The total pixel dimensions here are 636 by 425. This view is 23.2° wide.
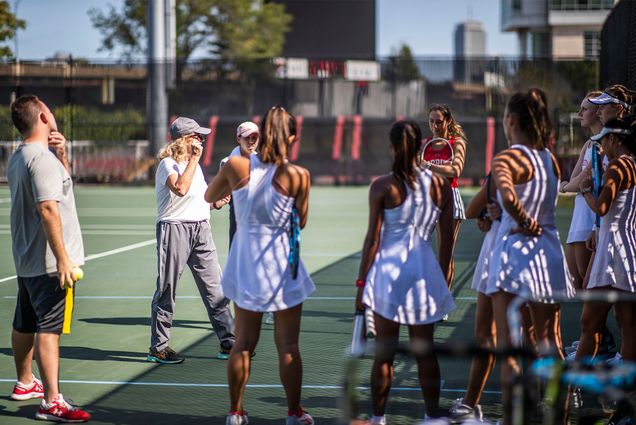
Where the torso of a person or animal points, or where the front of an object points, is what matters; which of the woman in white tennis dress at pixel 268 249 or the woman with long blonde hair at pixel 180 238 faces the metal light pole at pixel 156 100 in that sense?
the woman in white tennis dress

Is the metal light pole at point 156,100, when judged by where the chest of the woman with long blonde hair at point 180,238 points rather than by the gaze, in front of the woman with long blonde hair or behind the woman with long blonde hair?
behind

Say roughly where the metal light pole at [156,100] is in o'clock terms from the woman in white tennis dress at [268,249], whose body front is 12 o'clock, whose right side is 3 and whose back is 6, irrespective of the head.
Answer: The metal light pole is roughly at 12 o'clock from the woman in white tennis dress.

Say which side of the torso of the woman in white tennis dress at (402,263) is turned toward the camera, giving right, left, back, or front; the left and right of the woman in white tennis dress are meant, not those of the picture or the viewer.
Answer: back

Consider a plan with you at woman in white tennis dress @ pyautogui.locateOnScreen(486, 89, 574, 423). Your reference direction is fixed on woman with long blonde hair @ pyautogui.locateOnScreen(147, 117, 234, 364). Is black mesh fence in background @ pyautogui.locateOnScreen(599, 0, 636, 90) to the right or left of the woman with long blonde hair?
right

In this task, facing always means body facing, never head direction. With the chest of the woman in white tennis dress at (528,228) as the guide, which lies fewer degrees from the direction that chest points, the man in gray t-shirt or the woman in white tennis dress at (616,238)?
the man in gray t-shirt

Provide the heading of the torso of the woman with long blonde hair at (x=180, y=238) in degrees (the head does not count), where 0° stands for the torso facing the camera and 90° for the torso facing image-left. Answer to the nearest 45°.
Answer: approximately 315°

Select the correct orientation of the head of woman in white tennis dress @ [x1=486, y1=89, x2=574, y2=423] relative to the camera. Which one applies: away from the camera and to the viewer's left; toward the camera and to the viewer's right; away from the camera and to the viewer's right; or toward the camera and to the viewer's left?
away from the camera and to the viewer's left

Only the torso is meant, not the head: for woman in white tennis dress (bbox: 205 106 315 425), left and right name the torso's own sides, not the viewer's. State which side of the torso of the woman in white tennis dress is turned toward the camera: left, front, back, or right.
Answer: back

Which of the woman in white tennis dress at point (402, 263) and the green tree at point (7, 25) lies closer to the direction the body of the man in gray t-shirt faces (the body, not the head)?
the woman in white tennis dress

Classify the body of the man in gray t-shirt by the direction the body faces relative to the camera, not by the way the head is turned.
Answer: to the viewer's right

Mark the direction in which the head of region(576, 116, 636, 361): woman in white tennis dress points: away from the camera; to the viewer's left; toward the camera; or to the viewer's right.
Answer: to the viewer's left

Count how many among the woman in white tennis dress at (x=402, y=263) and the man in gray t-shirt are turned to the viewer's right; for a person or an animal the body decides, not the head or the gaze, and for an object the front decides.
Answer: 1

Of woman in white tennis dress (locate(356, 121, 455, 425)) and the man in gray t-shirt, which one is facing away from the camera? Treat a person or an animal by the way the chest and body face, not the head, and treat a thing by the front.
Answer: the woman in white tennis dress

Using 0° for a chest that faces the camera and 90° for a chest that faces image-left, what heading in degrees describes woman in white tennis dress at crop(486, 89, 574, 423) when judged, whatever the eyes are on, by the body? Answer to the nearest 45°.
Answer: approximately 135°
